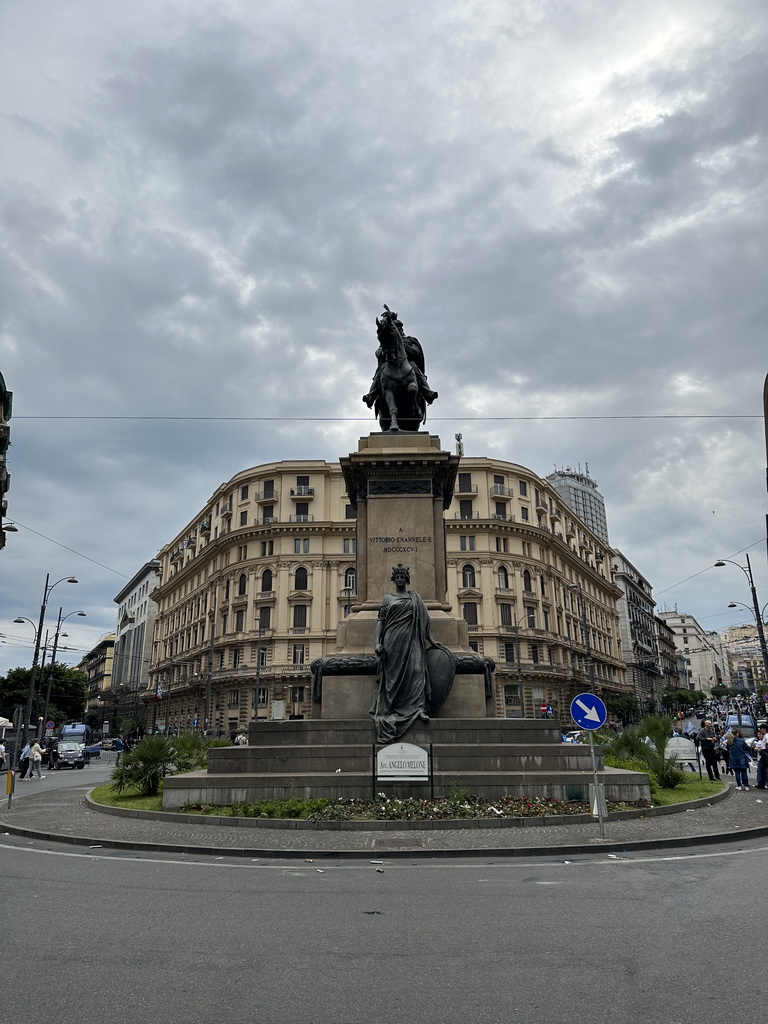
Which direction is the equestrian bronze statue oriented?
toward the camera

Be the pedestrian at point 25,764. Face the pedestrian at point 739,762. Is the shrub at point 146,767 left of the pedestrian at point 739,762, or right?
right

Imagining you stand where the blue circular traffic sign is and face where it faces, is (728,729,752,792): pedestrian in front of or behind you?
behind

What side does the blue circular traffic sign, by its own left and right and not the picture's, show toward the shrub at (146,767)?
right

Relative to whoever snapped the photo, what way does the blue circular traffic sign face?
facing the viewer

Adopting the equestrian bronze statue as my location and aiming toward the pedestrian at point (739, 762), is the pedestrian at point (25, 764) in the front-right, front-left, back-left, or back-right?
back-left

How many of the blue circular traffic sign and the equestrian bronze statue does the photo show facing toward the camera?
2

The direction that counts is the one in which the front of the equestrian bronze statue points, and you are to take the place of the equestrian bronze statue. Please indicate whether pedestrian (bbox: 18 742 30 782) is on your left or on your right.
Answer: on your right

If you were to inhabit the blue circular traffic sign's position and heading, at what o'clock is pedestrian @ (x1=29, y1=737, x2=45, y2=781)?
The pedestrian is roughly at 4 o'clock from the blue circular traffic sign.
